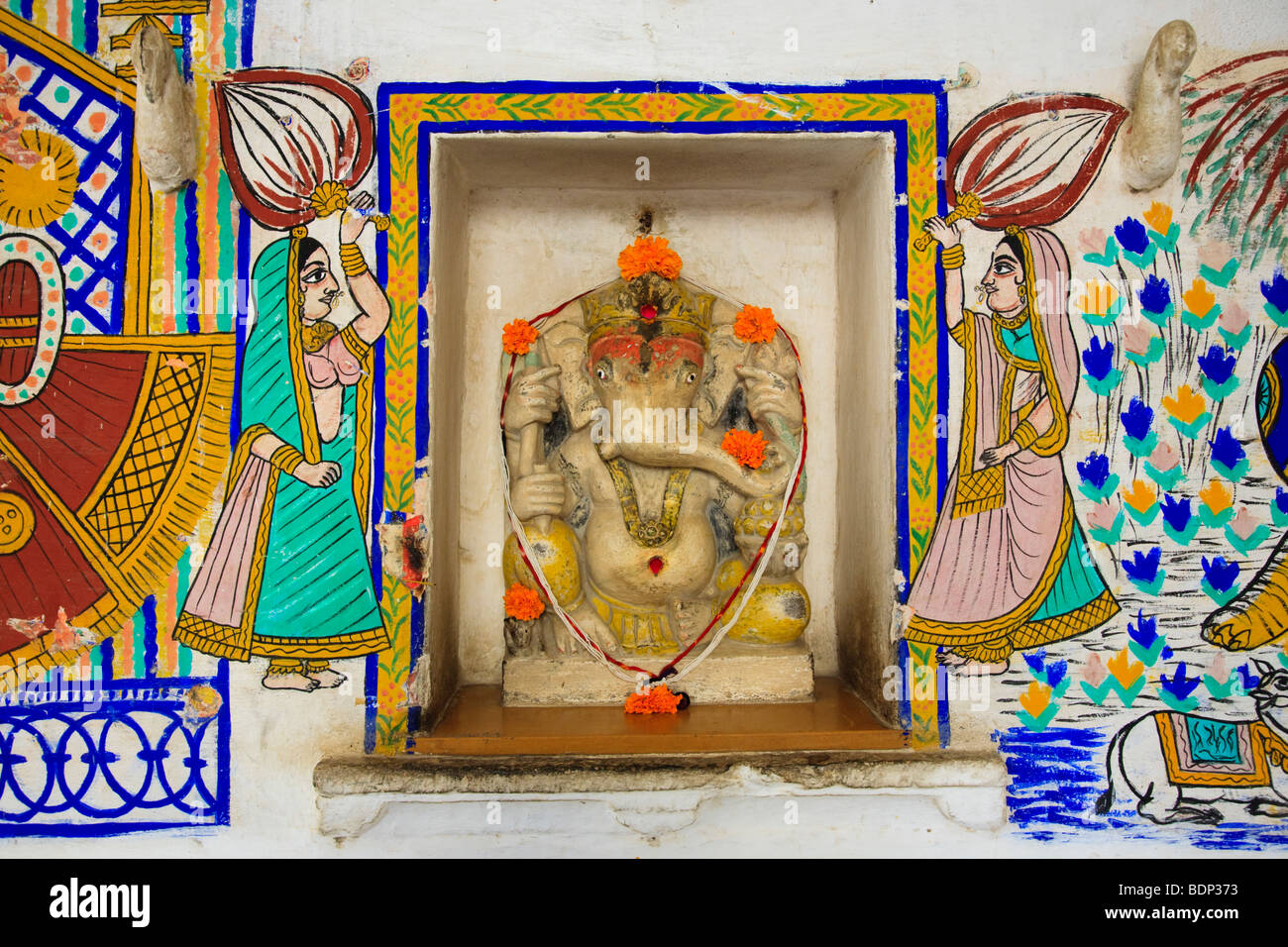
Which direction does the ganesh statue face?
toward the camera
